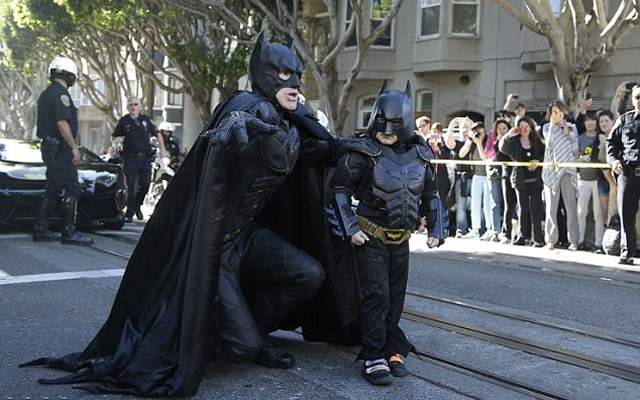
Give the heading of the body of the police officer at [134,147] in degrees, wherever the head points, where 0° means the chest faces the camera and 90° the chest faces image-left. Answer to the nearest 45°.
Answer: approximately 0°

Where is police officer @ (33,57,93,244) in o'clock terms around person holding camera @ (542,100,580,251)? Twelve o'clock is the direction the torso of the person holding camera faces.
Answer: The police officer is roughly at 2 o'clock from the person holding camera.

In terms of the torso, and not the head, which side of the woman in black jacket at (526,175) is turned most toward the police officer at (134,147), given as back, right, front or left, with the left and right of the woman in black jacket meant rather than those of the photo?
right

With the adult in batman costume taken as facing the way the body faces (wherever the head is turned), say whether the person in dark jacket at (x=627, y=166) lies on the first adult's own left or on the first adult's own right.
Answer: on the first adult's own left

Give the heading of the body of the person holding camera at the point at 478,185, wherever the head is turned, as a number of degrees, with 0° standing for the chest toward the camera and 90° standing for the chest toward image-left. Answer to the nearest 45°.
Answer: approximately 45°

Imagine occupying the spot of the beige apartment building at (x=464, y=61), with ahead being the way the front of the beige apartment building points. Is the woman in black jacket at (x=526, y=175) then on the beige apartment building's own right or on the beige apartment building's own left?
on the beige apartment building's own left

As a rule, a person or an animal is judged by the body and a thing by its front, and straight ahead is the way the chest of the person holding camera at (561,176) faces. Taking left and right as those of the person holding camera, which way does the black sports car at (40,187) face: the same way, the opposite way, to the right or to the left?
to the left

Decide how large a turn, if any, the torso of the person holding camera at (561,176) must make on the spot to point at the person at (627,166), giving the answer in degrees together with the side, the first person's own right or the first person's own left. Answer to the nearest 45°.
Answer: approximately 45° to the first person's own left

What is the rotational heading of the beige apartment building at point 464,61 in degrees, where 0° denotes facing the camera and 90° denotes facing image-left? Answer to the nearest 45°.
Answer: approximately 45°
